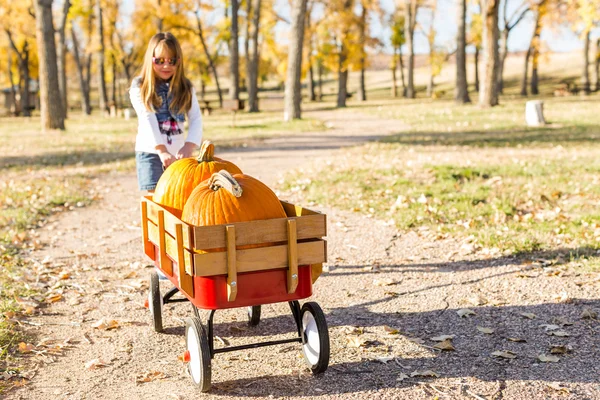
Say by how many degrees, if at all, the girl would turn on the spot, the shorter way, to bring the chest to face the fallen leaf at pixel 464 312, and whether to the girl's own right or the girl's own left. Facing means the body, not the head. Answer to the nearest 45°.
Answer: approximately 45° to the girl's own left

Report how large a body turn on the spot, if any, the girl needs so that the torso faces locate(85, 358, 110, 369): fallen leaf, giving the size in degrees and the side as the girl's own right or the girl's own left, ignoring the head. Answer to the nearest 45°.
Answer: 0° — they already face it

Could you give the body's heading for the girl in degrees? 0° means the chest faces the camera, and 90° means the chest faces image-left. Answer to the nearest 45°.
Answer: approximately 0°
